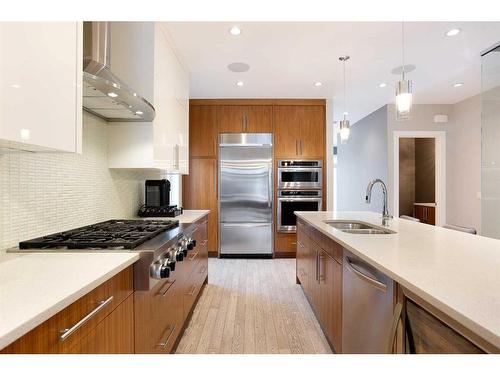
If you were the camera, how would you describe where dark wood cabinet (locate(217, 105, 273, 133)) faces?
facing the viewer

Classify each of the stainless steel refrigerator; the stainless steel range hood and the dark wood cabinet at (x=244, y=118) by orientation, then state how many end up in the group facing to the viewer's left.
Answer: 0

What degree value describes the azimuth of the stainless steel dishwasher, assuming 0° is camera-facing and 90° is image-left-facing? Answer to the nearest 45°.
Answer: approximately 45°

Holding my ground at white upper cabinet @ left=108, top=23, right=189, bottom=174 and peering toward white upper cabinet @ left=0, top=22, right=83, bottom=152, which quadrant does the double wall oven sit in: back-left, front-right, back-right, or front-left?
back-left

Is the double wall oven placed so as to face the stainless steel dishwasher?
yes

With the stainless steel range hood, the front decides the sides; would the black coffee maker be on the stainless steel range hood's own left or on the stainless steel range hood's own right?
on the stainless steel range hood's own left

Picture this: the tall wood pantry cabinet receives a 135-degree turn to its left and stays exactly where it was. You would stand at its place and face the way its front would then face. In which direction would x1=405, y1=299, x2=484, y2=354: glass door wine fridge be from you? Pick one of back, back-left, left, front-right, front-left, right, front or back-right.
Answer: back-right

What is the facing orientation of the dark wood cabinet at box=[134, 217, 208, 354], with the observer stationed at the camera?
facing to the right of the viewer

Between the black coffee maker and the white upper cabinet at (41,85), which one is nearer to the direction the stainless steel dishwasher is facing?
the white upper cabinet

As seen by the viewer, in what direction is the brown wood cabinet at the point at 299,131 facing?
toward the camera

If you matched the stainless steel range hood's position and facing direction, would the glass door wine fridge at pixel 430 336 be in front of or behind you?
in front

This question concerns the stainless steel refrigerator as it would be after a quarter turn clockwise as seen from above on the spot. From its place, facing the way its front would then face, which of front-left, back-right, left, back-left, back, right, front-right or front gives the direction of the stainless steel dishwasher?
left

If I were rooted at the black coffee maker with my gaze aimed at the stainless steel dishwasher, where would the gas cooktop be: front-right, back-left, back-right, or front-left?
front-right

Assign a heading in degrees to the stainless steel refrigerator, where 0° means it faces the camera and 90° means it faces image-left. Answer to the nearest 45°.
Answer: approximately 0°

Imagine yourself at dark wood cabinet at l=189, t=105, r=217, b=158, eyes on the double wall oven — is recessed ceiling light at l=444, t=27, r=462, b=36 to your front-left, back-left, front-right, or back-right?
front-right

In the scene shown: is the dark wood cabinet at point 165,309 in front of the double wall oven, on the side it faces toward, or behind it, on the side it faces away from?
in front

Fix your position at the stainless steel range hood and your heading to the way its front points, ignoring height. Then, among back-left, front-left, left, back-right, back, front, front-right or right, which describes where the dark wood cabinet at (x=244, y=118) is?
left

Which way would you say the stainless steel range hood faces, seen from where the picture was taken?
facing the viewer and to the right of the viewer

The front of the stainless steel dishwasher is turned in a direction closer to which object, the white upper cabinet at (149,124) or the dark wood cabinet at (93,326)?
the dark wood cabinet
